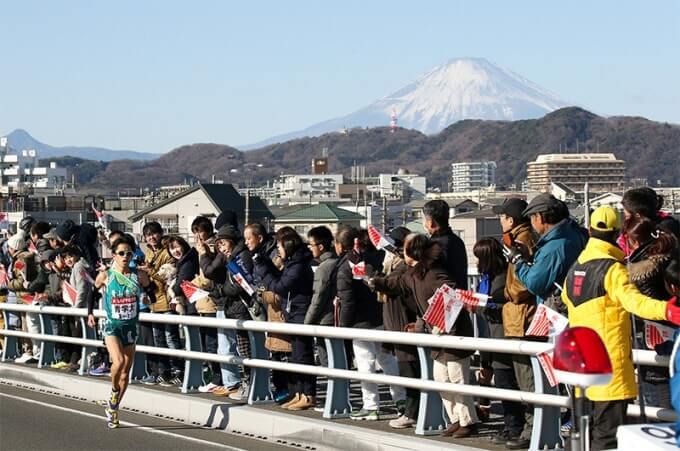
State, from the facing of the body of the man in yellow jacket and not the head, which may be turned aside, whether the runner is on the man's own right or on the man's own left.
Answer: on the man's own left
